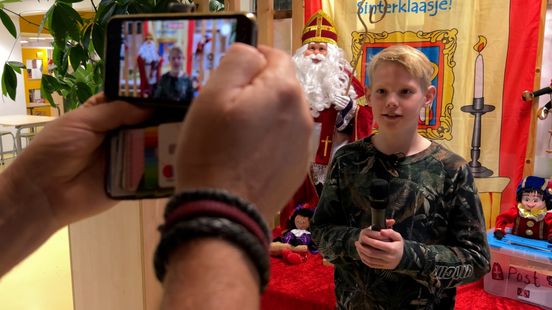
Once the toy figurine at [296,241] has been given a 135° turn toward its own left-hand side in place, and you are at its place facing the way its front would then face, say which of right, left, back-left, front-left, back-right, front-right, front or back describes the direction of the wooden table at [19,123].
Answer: left

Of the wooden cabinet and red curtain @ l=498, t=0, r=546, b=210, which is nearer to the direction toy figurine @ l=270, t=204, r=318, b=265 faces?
the wooden cabinet

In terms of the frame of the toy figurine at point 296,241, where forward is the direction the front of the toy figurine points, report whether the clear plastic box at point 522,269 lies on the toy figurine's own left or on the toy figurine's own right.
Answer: on the toy figurine's own left

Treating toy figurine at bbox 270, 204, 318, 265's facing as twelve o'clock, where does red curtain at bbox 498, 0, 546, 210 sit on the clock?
The red curtain is roughly at 9 o'clock from the toy figurine.

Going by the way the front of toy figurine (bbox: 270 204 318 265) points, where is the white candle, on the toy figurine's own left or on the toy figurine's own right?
on the toy figurine's own left

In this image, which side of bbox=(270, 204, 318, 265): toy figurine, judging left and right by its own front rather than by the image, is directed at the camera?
front

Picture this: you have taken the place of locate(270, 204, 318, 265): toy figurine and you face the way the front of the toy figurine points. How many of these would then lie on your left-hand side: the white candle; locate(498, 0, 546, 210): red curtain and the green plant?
2

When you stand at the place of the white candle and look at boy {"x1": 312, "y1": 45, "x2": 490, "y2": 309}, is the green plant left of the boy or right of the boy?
right

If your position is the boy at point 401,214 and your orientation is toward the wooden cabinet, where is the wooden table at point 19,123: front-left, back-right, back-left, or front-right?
front-right

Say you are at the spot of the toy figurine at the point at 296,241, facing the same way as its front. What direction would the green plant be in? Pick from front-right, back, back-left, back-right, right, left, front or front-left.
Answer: front-right
